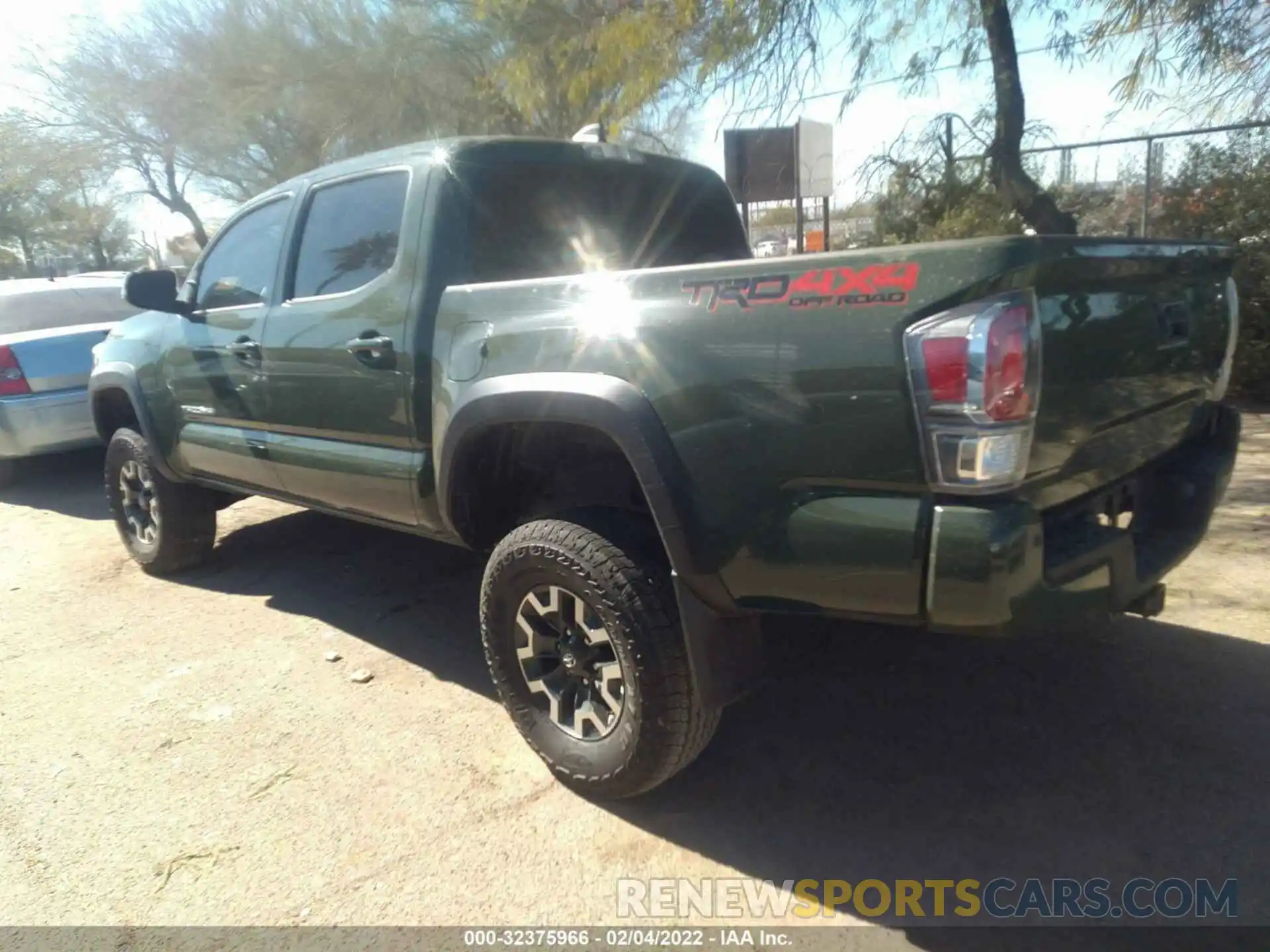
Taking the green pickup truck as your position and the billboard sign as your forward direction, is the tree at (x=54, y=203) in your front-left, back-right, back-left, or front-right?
front-left

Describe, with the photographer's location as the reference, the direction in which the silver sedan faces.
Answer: facing away from the viewer and to the left of the viewer

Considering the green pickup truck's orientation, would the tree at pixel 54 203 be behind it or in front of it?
in front

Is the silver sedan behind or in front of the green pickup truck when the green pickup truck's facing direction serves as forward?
in front

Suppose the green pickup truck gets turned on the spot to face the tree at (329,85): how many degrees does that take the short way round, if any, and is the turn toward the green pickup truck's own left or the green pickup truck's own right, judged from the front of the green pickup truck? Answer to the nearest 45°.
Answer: approximately 45° to the green pickup truck's own right

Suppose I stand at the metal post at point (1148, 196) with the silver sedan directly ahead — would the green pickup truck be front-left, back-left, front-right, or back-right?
front-left

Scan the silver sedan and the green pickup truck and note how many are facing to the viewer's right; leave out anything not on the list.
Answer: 0

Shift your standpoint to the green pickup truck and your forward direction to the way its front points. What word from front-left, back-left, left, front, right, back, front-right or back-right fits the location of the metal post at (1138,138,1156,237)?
right

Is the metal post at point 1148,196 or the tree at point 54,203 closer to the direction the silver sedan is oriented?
the tree

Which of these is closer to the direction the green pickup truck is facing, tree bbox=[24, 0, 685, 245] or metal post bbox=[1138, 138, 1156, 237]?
the tree

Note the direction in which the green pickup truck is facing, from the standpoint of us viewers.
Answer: facing away from the viewer and to the left of the viewer

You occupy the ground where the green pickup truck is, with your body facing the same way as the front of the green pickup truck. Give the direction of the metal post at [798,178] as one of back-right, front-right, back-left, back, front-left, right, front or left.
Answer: front-right

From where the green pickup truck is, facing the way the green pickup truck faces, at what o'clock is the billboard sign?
The billboard sign is roughly at 2 o'clock from the green pickup truck.
